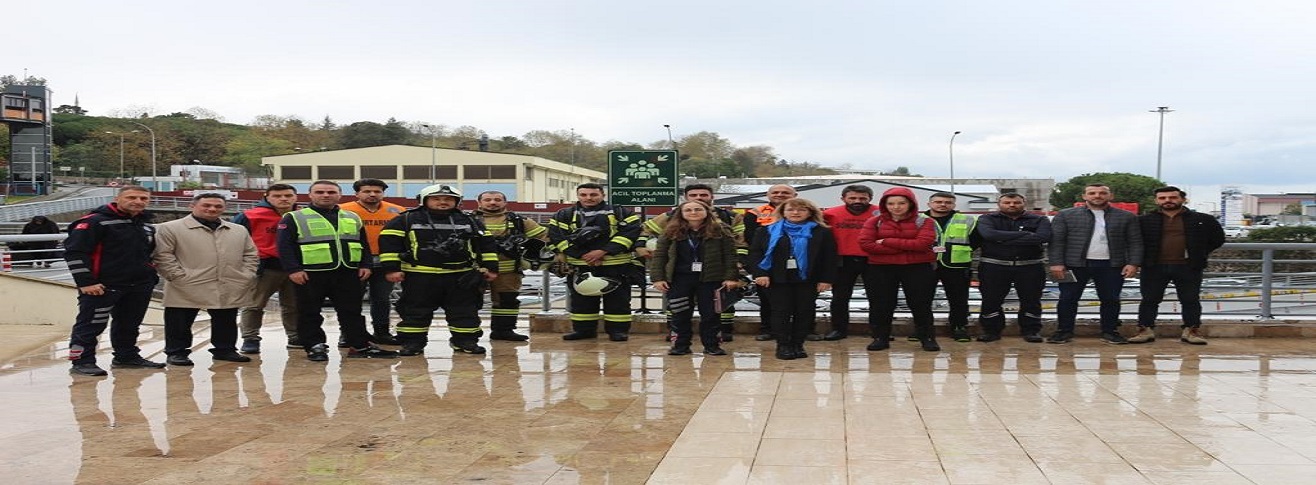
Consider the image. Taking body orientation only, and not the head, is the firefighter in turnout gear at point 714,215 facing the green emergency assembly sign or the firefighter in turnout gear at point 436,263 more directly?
the firefighter in turnout gear

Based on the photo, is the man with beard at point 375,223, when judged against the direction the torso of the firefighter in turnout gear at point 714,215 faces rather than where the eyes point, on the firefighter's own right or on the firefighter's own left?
on the firefighter's own right

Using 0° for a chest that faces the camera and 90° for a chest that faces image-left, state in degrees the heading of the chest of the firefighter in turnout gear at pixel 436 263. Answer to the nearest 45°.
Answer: approximately 0°

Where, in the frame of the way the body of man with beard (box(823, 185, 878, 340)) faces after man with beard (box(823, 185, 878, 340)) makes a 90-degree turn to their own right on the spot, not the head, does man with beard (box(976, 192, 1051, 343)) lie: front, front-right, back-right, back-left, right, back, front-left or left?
back

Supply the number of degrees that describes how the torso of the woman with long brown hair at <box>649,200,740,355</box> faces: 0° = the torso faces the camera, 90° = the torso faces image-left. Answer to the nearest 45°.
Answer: approximately 0°

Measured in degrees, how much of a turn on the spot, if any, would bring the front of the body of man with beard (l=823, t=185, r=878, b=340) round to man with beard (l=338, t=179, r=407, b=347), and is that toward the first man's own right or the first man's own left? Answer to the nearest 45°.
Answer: approximately 90° to the first man's own right

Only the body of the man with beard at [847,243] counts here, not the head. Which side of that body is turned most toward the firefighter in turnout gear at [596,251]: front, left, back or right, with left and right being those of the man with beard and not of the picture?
right

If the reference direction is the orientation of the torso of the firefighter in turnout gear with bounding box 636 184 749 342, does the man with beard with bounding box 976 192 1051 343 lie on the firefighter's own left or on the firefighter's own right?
on the firefighter's own left

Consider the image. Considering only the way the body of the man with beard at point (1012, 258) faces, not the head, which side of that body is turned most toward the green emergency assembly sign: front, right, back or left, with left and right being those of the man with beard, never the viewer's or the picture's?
right
